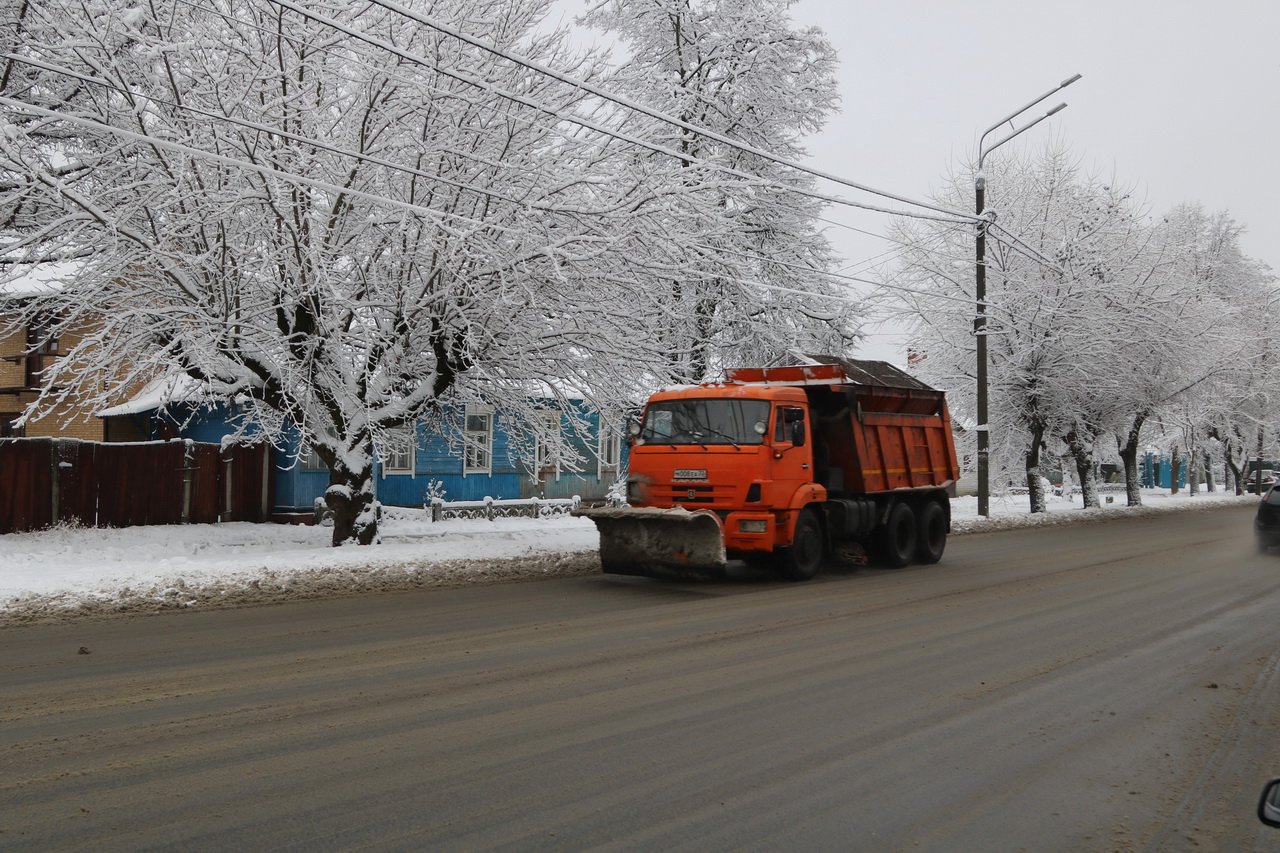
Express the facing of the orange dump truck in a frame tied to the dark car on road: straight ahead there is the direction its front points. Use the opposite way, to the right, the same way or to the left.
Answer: the opposite way

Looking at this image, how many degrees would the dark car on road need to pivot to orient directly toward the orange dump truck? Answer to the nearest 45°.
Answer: approximately 135° to its left

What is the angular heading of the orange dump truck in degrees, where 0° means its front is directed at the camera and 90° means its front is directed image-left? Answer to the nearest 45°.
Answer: approximately 45°

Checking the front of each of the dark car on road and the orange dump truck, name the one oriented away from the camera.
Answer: the dark car on road

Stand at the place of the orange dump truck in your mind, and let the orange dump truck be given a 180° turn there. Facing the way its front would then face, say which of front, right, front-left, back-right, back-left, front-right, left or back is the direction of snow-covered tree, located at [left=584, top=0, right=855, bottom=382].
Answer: front-left

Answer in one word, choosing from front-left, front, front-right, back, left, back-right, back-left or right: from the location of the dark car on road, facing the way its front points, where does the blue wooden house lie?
left

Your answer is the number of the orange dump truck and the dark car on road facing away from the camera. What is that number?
1

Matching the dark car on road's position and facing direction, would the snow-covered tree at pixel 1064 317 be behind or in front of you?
in front
